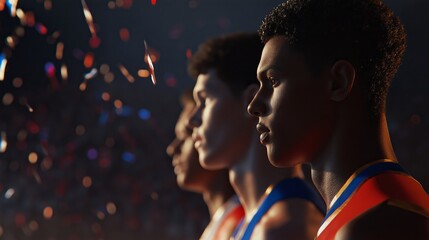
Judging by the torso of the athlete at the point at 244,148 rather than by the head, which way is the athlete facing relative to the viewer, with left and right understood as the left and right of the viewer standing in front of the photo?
facing to the left of the viewer

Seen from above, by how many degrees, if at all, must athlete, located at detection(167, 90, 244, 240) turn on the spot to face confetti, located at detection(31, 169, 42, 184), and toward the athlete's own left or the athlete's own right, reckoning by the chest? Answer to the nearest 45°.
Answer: approximately 45° to the athlete's own right

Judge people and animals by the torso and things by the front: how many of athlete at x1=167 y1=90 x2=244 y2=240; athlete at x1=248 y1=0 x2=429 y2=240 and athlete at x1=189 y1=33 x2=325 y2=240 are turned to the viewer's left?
3

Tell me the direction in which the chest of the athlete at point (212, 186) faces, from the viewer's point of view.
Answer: to the viewer's left

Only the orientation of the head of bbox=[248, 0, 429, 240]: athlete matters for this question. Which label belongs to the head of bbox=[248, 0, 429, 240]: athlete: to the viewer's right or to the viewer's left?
to the viewer's left

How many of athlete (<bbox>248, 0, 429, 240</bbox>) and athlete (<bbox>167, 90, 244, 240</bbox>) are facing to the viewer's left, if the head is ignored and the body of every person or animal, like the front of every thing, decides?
2

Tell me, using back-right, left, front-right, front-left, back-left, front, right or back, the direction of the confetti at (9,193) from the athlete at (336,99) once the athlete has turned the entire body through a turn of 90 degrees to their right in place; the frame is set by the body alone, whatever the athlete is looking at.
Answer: front-left

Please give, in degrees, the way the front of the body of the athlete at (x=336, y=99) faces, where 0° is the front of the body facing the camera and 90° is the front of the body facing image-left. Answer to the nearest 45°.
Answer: approximately 90°

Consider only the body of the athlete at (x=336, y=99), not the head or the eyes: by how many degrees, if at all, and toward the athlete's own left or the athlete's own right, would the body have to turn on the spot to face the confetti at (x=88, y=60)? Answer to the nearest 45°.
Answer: approximately 45° to the athlete's own right
